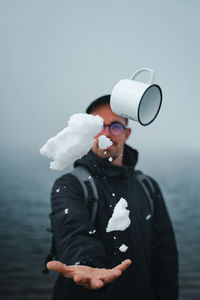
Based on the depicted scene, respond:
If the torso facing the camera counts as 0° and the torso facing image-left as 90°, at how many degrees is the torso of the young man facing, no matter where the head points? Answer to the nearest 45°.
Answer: approximately 0°
